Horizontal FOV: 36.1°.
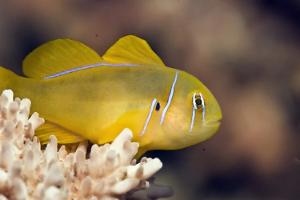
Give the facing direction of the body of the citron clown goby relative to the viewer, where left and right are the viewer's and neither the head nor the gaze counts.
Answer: facing to the right of the viewer
